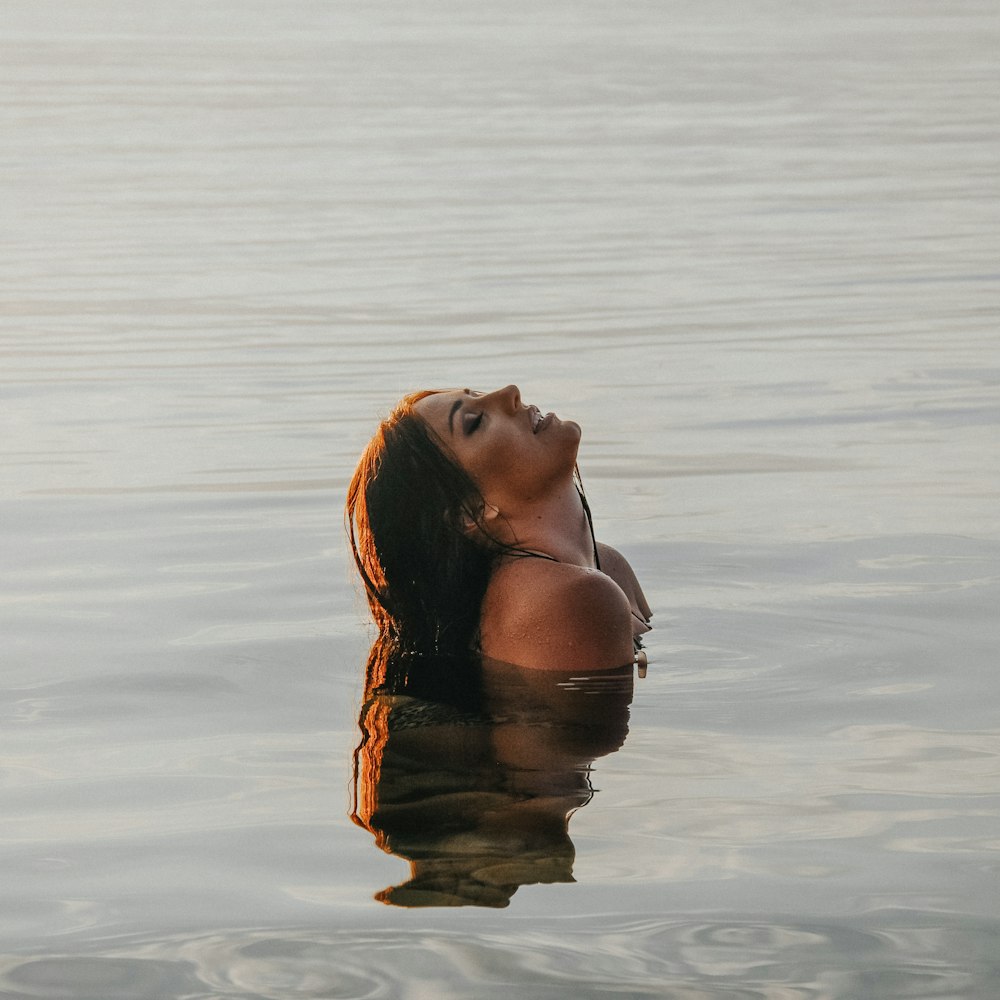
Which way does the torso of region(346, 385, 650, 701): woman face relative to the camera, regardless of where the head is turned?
to the viewer's right
